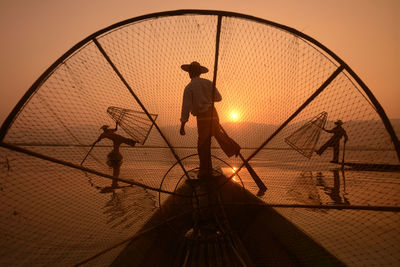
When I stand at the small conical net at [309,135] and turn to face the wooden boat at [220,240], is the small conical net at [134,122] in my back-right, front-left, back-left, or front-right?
front-right

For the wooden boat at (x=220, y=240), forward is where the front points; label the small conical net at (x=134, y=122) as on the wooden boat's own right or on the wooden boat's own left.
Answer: on the wooden boat's own left

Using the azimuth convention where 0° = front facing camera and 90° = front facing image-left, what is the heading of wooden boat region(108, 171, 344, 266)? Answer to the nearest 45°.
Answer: approximately 180°
